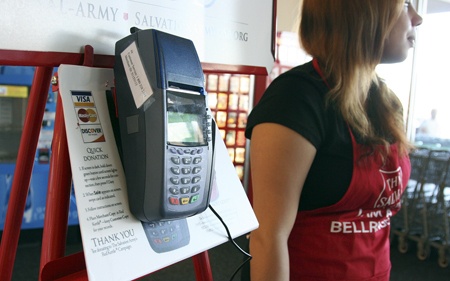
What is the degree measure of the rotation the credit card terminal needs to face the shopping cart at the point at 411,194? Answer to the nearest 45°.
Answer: approximately 90° to its left

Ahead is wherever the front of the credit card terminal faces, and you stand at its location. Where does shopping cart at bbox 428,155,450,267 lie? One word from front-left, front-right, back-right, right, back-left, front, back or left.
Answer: left

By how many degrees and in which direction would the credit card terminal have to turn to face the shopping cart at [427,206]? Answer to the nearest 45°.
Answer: approximately 90° to its left

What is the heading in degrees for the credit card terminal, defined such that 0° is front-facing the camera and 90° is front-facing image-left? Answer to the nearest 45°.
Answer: approximately 315°

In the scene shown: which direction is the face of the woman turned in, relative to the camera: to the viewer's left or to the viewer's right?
to the viewer's right

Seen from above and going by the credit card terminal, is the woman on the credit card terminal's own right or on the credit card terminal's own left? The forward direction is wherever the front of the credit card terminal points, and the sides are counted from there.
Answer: on the credit card terminal's own left
